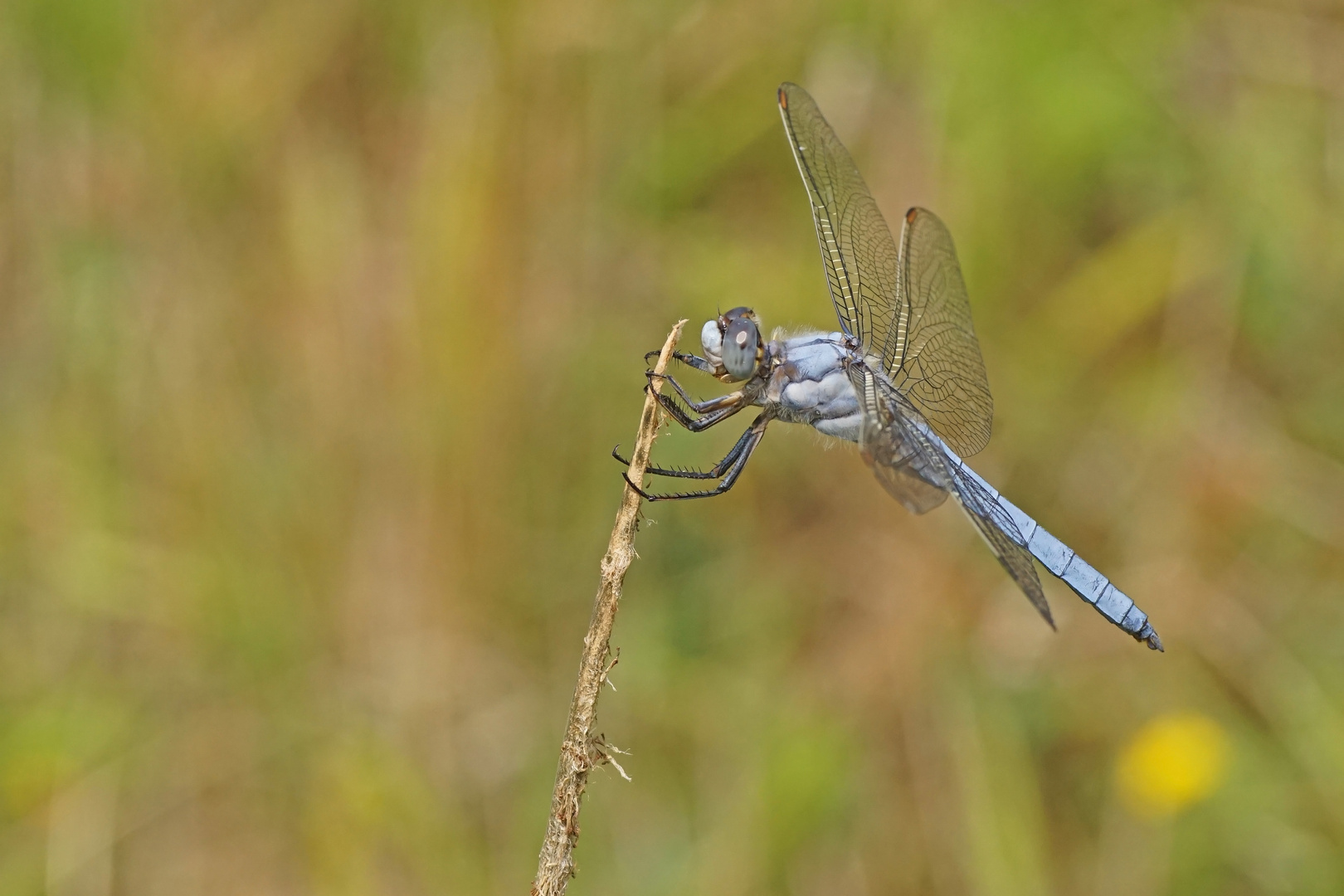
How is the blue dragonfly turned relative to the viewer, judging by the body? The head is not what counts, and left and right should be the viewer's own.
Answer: facing to the left of the viewer
